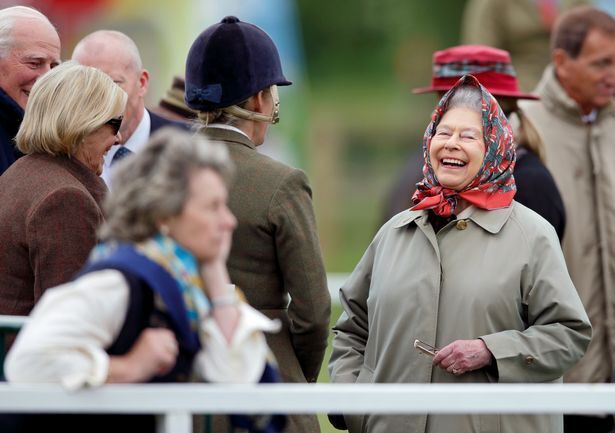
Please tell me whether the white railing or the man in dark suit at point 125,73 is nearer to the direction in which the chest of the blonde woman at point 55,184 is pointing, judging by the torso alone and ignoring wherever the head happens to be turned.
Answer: the man in dark suit

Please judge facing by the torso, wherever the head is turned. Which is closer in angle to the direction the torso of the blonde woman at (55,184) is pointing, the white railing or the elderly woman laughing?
the elderly woman laughing

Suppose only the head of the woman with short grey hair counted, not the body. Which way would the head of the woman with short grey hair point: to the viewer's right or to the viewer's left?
to the viewer's right

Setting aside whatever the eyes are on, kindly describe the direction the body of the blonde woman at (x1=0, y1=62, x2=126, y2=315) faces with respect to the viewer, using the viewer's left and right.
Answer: facing away from the viewer and to the right of the viewer
